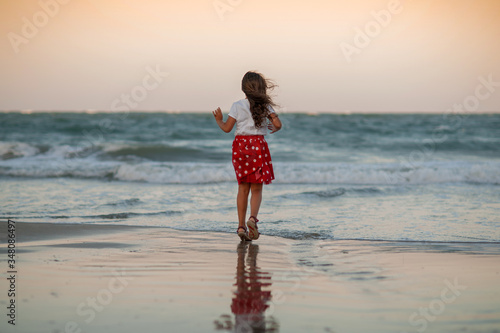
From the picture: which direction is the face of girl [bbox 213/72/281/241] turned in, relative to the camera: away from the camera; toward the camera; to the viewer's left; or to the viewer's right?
away from the camera

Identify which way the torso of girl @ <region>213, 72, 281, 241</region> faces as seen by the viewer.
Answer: away from the camera
